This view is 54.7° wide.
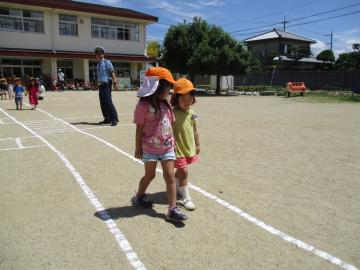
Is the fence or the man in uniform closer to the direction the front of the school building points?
the man in uniform

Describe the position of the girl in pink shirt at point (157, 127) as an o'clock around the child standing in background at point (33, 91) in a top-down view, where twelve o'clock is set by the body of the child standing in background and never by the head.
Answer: The girl in pink shirt is roughly at 12 o'clock from the child standing in background.

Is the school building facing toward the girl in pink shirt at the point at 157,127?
yes

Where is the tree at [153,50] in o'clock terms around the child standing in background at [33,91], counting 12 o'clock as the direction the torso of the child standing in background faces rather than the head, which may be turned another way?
The tree is roughly at 7 o'clock from the child standing in background.

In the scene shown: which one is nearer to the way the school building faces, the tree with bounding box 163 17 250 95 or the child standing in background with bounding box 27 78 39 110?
the child standing in background

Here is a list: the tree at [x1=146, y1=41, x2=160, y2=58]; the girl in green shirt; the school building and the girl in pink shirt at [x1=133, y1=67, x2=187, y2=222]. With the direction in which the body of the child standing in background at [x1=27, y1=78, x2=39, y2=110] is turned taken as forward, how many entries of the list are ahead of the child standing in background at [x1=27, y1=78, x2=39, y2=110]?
2

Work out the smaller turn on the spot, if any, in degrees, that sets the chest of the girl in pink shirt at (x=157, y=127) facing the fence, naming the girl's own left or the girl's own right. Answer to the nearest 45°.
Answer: approximately 90° to the girl's own left

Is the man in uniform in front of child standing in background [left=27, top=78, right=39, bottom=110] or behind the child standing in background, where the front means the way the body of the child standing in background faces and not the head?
in front

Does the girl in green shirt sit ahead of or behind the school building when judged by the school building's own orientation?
ahead

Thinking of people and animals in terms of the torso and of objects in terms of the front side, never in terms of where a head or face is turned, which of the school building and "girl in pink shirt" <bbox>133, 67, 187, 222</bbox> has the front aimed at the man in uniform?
the school building

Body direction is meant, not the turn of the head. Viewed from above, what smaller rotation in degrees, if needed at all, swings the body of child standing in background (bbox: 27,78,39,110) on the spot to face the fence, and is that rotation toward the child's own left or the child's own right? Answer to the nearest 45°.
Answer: approximately 135° to the child's own left

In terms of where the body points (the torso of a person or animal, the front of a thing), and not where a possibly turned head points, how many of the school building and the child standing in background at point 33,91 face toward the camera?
2

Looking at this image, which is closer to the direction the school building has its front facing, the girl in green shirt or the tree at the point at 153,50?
the girl in green shirt

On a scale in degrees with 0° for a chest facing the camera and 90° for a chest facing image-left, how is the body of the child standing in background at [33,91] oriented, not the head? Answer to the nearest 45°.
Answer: approximately 0°
